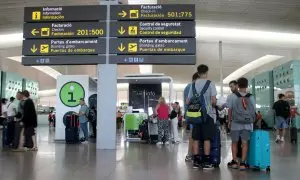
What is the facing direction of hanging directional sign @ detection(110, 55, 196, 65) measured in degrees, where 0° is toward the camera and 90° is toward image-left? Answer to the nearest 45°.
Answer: approximately 0°

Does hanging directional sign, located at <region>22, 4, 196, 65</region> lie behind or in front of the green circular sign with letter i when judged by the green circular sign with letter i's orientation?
in front

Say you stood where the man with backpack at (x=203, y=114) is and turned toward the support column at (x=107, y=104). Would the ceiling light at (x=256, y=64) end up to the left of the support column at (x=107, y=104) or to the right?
right

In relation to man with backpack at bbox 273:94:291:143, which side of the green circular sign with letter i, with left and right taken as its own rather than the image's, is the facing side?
left

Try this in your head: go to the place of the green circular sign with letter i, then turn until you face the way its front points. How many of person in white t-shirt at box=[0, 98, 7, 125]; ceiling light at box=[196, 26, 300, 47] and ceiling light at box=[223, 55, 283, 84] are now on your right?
1

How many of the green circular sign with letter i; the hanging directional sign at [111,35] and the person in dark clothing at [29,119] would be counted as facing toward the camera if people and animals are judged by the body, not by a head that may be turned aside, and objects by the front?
2
